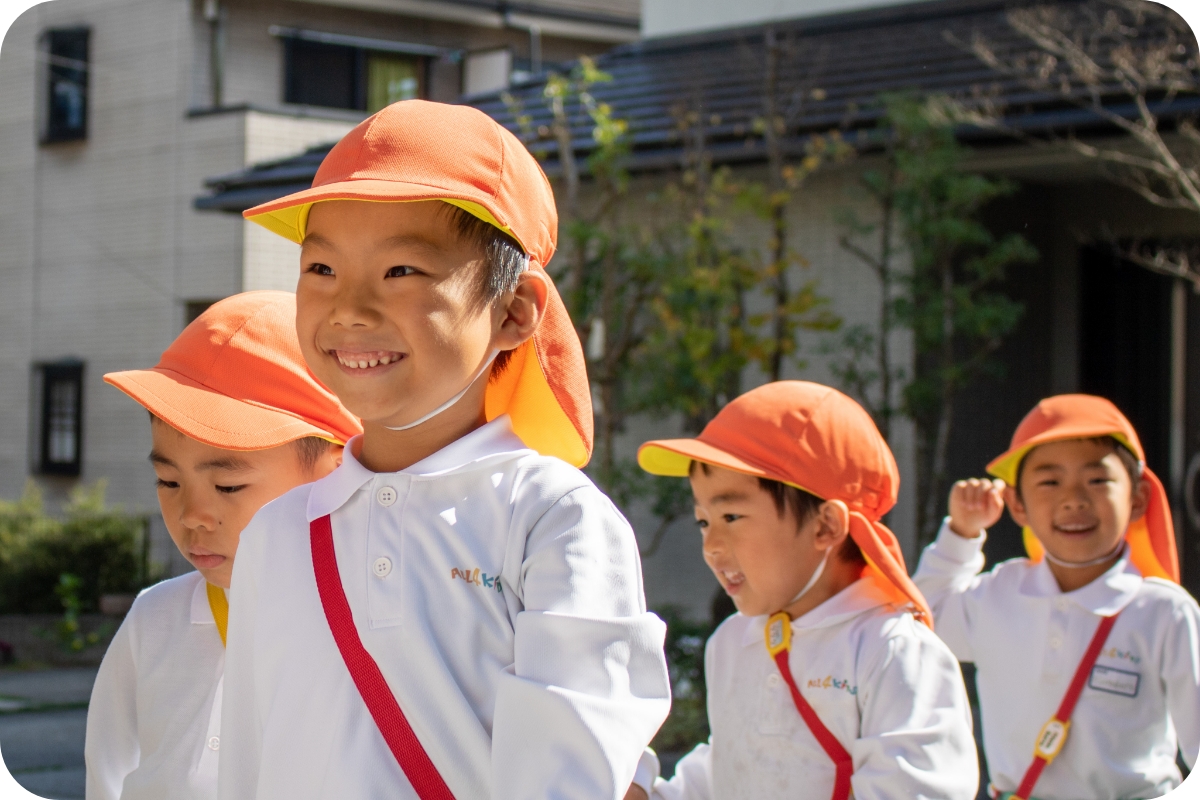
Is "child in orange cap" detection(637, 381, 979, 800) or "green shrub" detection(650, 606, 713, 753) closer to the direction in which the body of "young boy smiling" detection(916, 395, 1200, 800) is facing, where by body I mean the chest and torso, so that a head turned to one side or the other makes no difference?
the child in orange cap

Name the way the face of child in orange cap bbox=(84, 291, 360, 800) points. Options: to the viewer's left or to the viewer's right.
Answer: to the viewer's left

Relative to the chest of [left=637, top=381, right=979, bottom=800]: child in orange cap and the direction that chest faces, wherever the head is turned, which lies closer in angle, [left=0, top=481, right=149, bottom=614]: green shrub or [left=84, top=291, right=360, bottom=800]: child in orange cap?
the child in orange cap

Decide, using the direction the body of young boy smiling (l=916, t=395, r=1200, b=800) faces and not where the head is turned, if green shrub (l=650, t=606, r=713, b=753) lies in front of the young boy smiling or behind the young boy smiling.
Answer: behind

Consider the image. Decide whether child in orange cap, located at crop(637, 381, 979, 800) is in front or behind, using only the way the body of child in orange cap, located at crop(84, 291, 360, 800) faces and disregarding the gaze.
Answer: behind

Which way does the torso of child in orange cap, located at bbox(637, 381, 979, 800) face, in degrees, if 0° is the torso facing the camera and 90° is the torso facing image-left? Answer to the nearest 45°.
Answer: approximately 45°
